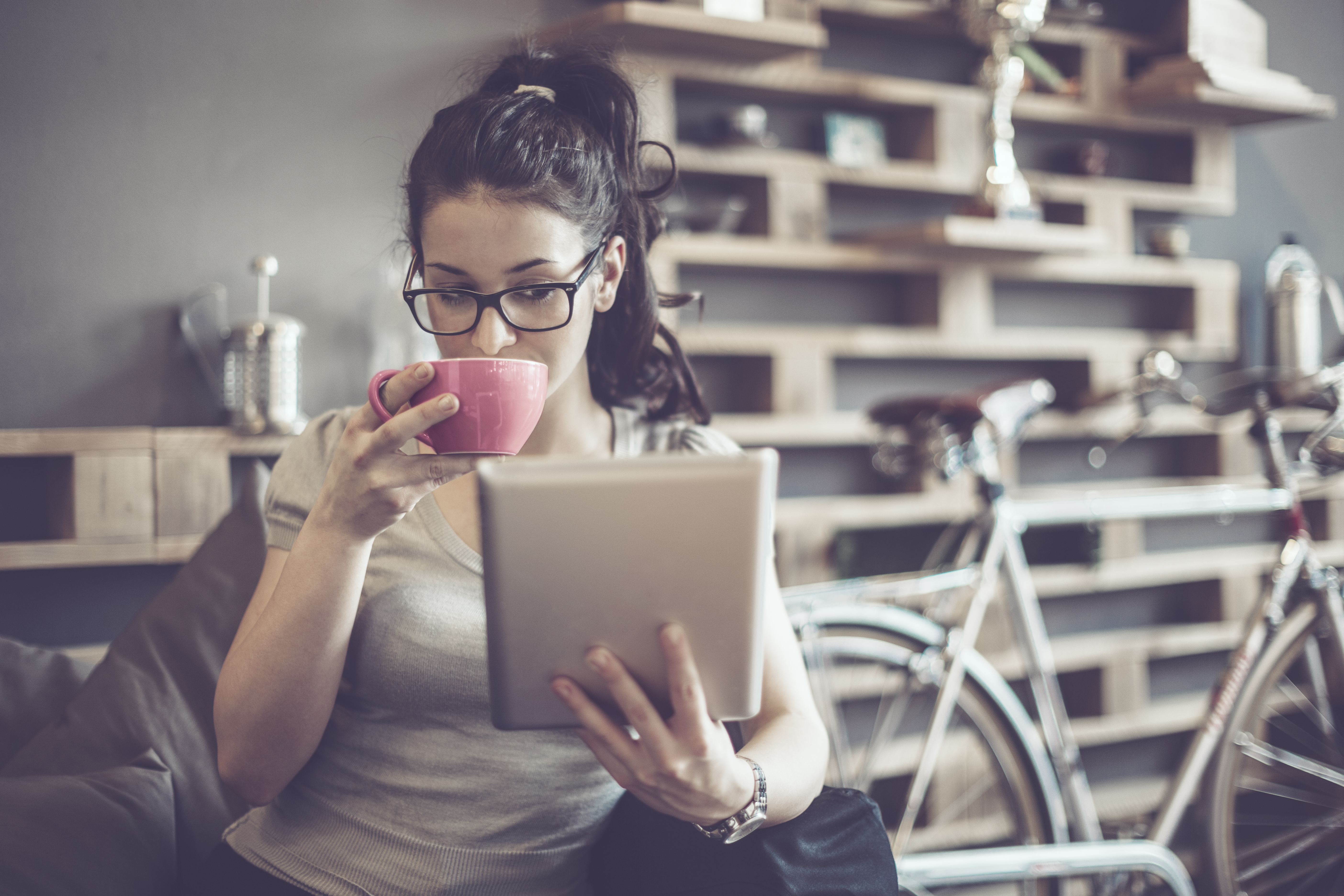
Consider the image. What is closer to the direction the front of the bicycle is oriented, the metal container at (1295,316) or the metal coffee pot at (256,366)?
the metal container

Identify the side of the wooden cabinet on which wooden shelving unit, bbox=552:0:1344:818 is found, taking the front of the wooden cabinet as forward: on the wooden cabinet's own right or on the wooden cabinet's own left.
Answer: on the wooden cabinet's own left

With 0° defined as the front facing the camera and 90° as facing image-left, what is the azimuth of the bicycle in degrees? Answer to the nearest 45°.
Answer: approximately 270°

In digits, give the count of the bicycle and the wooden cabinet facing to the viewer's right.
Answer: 1

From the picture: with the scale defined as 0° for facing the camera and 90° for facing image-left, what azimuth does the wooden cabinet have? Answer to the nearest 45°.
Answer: approximately 0°

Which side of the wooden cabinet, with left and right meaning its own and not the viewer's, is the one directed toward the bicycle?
left

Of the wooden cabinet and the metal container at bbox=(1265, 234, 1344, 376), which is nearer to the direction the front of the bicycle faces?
the metal container

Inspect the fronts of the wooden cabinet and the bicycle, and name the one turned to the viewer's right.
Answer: the bicycle

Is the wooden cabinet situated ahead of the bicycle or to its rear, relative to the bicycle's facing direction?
to the rear
